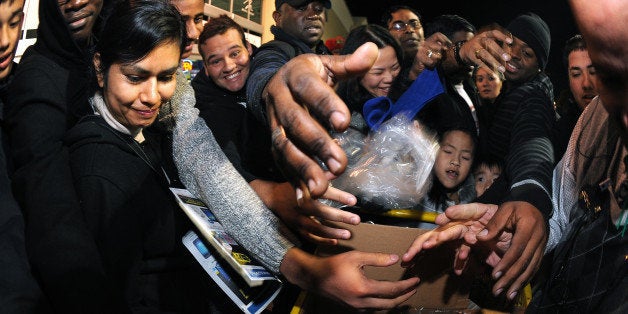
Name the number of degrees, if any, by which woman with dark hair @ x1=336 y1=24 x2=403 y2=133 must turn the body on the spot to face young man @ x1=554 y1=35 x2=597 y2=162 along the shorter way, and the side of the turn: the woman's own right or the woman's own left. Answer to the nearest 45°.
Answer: approximately 45° to the woman's own left

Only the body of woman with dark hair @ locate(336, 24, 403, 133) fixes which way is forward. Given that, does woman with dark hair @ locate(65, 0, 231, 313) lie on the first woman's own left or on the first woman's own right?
on the first woman's own right

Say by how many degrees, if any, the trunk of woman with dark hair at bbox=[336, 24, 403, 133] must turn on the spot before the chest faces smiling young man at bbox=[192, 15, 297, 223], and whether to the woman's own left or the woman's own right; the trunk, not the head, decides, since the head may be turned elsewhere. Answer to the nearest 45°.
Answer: approximately 90° to the woman's own right

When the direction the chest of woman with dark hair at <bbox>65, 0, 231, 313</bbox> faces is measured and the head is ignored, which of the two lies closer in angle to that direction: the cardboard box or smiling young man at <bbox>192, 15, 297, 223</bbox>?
the cardboard box

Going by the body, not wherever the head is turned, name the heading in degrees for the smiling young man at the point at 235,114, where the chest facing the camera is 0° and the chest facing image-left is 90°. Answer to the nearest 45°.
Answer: approximately 315°

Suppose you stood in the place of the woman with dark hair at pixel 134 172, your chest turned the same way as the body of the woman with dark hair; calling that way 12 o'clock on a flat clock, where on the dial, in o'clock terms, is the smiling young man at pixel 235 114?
The smiling young man is roughly at 9 o'clock from the woman with dark hair.

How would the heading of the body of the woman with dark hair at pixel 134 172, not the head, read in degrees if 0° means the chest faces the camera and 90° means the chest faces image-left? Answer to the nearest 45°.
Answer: approximately 315°

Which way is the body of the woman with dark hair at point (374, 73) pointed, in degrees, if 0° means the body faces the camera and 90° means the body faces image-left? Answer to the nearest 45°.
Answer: approximately 315°

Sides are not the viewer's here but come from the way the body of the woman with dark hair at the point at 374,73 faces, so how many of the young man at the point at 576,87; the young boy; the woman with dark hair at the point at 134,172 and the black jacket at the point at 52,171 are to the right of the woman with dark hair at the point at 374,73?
2

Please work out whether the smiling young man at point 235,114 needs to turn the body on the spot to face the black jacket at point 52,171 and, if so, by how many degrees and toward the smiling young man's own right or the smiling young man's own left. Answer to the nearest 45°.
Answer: approximately 90° to the smiling young man's own right

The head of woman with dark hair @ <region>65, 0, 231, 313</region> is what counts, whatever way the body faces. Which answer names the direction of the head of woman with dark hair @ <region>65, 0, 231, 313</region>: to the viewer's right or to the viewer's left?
to the viewer's right

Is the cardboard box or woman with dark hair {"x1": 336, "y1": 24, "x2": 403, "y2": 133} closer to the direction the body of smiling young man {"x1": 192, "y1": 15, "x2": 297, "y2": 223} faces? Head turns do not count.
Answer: the cardboard box

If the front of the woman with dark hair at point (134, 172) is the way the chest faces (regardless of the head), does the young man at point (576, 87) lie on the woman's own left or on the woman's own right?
on the woman's own left
